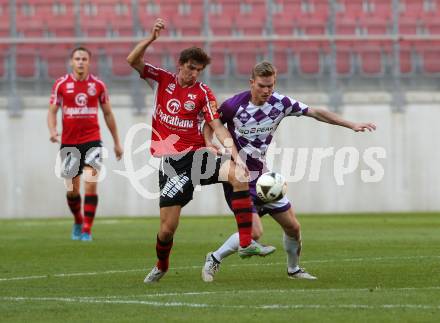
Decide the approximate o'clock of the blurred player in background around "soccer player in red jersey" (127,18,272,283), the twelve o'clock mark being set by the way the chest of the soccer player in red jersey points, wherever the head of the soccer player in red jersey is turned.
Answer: The blurred player in background is roughly at 7 o'clock from the soccer player in red jersey.

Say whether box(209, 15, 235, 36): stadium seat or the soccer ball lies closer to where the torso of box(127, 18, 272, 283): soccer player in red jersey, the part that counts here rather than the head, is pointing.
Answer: the soccer ball

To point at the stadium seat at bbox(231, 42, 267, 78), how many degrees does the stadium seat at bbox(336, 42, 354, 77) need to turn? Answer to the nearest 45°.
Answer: approximately 90° to its right

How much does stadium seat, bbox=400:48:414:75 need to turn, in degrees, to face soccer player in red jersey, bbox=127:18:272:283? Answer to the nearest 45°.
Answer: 0° — it already faces them

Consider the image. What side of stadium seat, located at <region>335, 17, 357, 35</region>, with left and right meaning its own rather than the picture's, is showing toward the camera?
front

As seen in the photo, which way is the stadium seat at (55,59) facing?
toward the camera

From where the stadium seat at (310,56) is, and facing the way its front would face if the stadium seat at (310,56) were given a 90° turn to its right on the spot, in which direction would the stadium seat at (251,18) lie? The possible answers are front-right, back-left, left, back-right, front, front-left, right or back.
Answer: front-right

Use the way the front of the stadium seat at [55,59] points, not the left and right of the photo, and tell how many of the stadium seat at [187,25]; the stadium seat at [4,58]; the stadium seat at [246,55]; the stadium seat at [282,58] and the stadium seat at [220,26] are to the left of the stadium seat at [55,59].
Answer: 4

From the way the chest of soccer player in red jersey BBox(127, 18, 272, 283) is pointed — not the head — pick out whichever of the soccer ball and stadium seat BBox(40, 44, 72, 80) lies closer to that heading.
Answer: the soccer ball

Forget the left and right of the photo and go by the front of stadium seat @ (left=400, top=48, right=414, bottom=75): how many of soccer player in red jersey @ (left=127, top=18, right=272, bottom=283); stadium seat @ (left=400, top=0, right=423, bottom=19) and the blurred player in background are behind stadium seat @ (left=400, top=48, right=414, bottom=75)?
1

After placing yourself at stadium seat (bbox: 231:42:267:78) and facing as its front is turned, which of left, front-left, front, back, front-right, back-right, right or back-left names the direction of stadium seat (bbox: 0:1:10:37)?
right

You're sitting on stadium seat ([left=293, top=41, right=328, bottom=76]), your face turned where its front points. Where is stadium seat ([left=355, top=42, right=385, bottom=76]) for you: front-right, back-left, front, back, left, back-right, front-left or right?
left

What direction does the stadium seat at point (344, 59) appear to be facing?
toward the camera

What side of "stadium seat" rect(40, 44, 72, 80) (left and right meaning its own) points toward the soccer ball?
front

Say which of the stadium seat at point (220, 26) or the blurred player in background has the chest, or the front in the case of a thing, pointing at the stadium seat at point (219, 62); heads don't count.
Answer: the stadium seat at point (220, 26)

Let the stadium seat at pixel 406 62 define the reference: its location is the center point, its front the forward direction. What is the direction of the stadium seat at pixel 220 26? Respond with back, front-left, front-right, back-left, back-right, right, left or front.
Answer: right

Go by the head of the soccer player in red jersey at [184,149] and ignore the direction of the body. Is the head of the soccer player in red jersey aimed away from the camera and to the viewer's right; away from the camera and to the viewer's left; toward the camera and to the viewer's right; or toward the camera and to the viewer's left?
toward the camera and to the viewer's right

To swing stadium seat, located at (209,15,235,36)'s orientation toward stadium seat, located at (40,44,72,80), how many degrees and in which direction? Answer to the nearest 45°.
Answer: approximately 90° to its right

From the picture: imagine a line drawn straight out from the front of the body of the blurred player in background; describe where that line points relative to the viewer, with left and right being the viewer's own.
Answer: facing the viewer

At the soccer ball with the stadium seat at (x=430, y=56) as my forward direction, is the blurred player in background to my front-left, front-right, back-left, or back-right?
front-left

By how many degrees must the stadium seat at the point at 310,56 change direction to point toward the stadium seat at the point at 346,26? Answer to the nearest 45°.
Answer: approximately 135° to its left

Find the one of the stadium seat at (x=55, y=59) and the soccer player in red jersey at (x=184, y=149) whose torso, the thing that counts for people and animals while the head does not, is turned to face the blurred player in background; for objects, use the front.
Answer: the stadium seat

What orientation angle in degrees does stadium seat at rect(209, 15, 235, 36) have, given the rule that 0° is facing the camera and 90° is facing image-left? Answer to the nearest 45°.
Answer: approximately 0°
